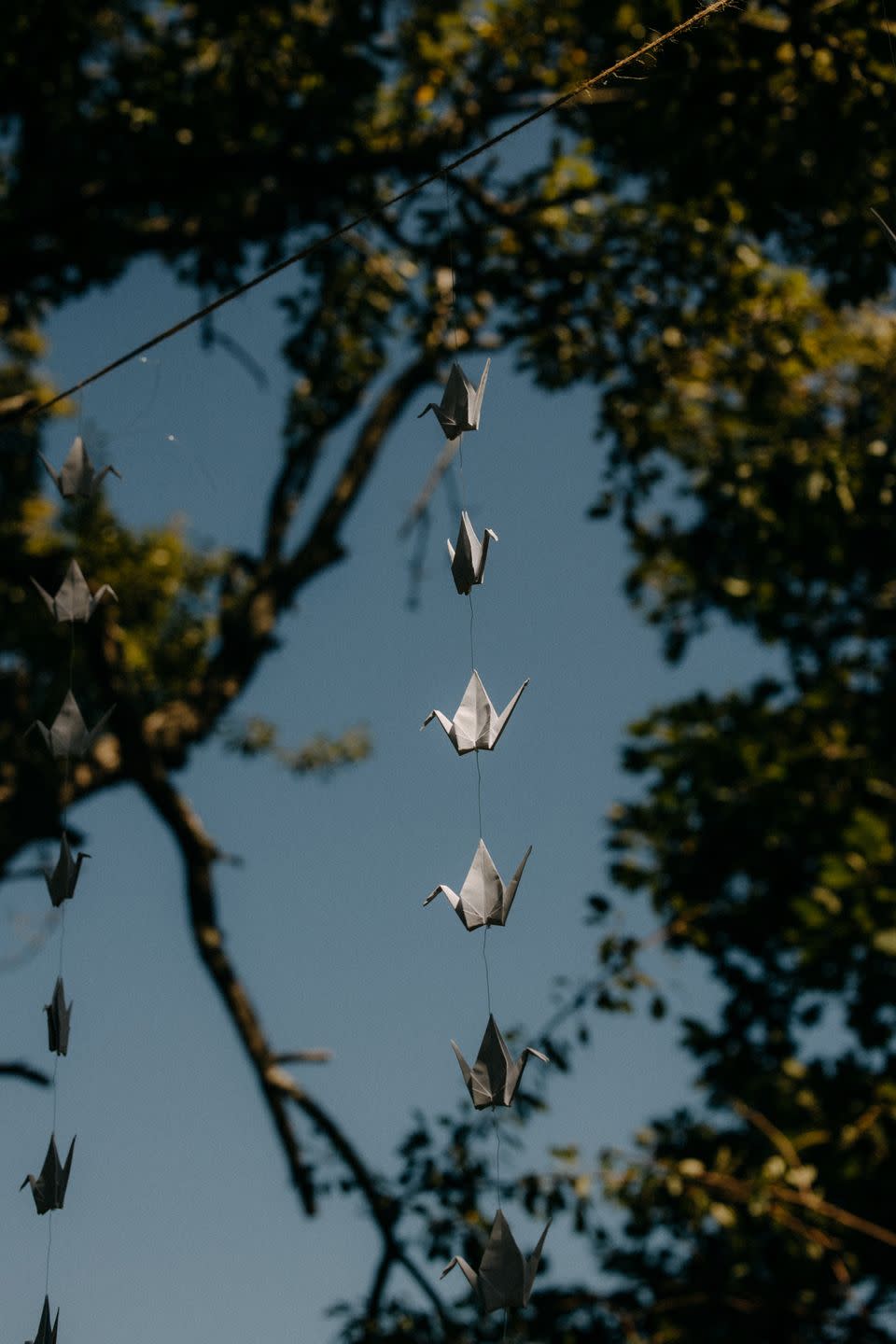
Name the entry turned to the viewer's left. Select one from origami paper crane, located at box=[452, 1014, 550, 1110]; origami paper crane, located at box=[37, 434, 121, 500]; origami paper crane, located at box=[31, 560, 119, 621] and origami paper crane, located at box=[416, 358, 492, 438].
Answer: origami paper crane, located at box=[416, 358, 492, 438]

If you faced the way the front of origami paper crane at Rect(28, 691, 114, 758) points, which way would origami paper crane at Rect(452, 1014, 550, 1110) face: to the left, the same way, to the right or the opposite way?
the opposite way

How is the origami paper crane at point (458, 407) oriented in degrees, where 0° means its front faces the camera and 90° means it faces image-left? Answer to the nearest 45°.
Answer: approximately 90°

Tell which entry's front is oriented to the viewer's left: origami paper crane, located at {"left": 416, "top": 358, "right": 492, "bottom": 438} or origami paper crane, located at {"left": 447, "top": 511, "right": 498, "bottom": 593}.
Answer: origami paper crane, located at {"left": 416, "top": 358, "right": 492, "bottom": 438}

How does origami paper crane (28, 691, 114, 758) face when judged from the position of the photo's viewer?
facing to the left of the viewer

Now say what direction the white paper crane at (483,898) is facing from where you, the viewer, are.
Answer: facing to the left of the viewer

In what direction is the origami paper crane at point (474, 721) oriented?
to the viewer's left

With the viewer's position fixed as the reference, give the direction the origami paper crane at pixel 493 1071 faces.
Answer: facing to the right of the viewer

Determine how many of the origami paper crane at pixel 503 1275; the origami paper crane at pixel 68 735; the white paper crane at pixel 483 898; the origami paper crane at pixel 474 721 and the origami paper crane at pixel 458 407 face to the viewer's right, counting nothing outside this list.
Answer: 0

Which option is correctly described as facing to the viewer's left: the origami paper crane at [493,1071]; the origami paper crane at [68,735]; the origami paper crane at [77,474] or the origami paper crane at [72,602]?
the origami paper crane at [68,735]

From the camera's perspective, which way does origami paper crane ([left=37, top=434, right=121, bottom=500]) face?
to the viewer's right
